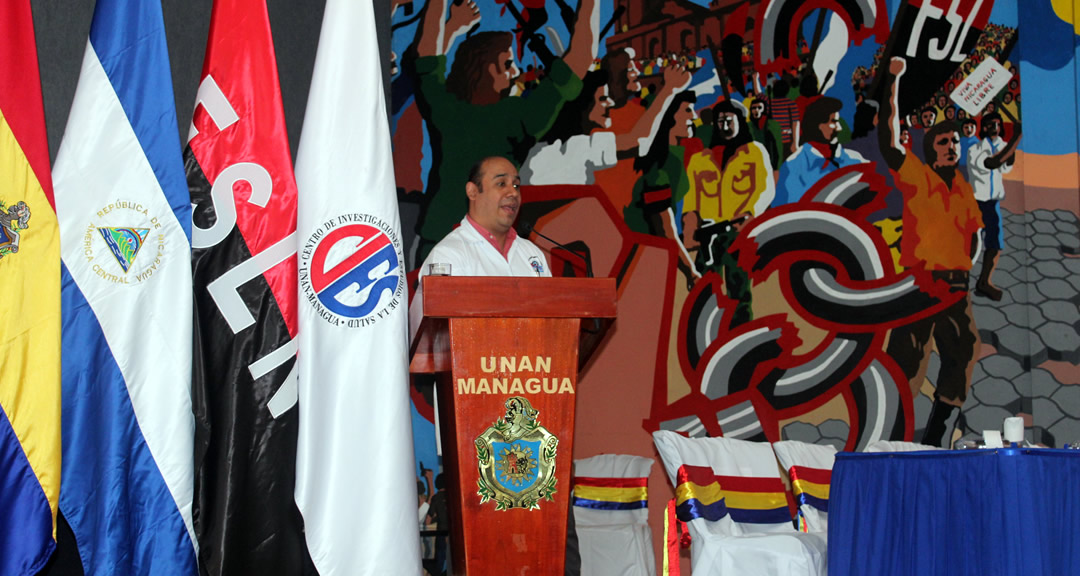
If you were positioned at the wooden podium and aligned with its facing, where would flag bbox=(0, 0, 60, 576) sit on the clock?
The flag is roughly at 3 o'clock from the wooden podium.

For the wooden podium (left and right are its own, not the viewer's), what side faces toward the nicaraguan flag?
right

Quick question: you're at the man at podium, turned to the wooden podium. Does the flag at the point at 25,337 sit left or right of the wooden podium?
right

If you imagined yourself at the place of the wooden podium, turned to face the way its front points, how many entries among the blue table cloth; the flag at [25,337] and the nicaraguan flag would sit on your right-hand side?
2

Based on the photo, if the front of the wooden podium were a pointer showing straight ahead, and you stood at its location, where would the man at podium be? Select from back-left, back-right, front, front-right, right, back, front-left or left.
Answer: back

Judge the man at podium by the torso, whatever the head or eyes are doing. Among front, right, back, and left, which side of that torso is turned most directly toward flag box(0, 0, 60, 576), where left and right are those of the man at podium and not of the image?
right

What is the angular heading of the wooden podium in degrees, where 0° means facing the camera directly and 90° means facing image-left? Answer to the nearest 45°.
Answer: approximately 0°

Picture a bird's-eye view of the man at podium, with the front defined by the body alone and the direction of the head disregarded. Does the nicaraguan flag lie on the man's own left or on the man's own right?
on the man's own right

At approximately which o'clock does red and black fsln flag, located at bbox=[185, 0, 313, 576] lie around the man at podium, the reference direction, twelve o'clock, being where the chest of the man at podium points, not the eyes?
The red and black fsln flag is roughly at 3 o'clock from the man at podium.

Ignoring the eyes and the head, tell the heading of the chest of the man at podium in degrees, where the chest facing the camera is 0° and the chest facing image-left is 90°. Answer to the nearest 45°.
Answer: approximately 315°
